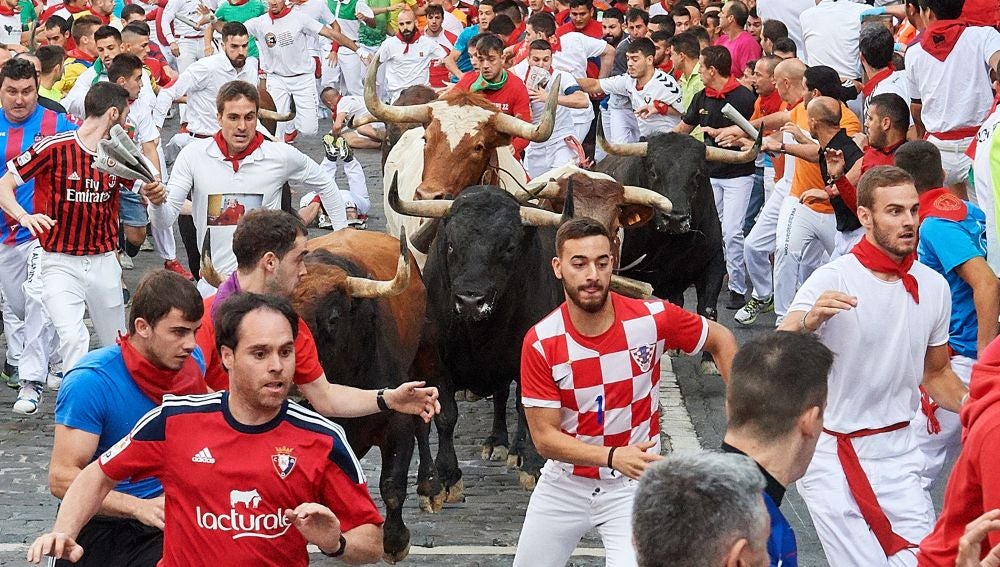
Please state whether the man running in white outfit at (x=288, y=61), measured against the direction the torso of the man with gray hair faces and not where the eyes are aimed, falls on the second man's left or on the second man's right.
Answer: on the second man's left

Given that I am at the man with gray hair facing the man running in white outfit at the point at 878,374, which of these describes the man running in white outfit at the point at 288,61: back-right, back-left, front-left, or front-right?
front-left

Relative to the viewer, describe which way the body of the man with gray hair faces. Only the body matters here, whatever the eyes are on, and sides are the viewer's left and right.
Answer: facing away from the viewer and to the right of the viewer

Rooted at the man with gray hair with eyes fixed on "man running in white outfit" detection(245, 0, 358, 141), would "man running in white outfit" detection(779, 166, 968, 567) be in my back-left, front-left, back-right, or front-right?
front-right

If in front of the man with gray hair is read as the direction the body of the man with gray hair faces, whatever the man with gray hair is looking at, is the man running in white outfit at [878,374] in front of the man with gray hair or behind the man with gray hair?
in front
